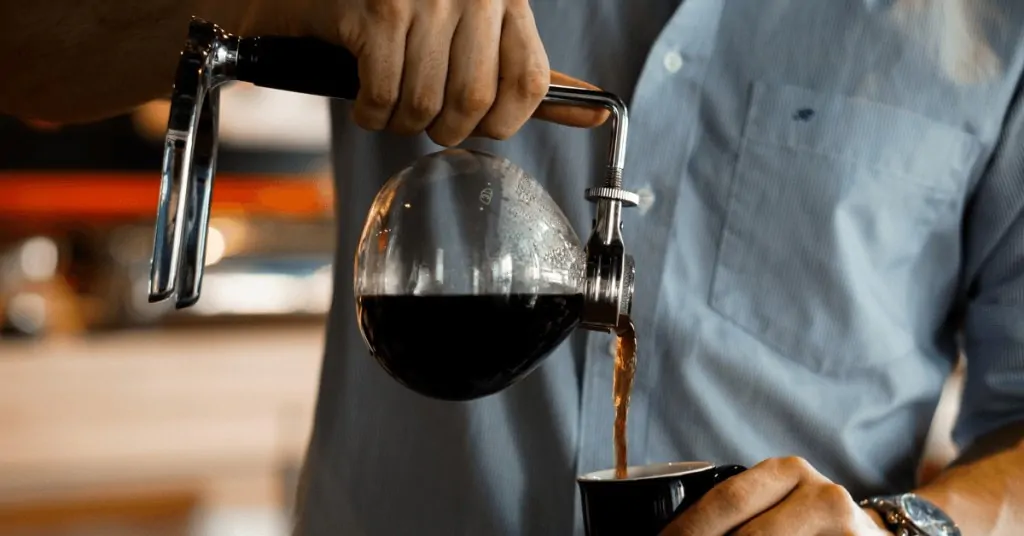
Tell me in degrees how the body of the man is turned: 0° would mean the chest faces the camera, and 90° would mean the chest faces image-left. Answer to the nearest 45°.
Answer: approximately 0°
